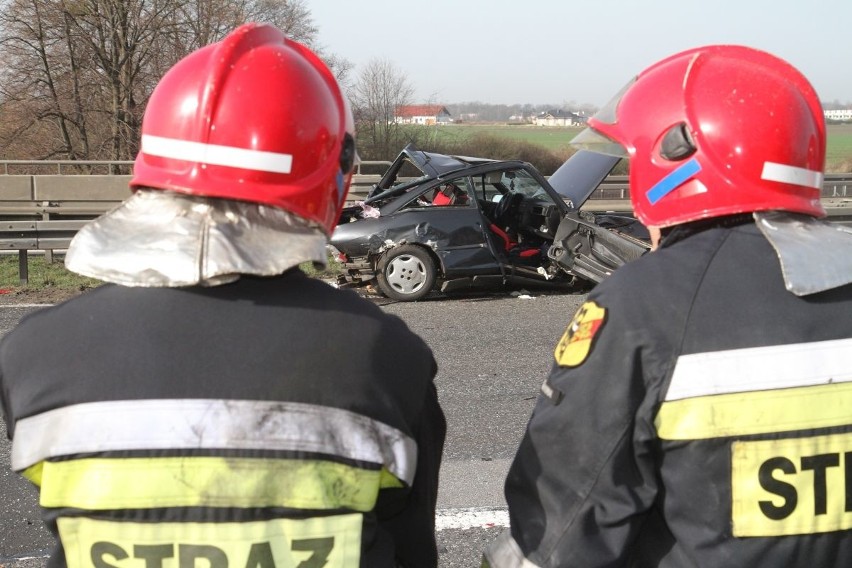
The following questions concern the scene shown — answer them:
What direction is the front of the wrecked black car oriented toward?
to the viewer's right

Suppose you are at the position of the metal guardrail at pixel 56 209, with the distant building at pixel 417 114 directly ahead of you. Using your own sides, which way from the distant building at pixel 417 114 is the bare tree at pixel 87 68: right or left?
left

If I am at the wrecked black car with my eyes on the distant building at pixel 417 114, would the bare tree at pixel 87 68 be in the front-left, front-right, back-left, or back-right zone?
front-left

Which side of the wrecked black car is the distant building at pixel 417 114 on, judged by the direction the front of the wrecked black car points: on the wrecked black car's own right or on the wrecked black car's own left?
on the wrecked black car's own left

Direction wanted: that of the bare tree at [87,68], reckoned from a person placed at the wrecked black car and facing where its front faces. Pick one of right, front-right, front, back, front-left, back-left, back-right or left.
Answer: back-left
